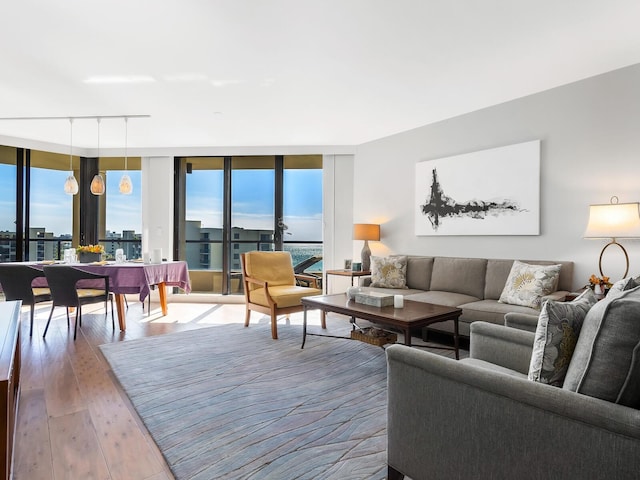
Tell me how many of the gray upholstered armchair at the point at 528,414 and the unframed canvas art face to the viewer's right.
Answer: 0

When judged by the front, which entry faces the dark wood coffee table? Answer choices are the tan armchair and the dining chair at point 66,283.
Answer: the tan armchair

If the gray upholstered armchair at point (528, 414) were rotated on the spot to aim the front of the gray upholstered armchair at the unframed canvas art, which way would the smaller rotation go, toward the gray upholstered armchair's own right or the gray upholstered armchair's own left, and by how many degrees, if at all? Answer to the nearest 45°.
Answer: approximately 45° to the gray upholstered armchair's own right

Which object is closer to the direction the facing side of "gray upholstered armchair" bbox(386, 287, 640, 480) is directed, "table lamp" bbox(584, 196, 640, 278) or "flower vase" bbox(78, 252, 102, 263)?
the flower vase

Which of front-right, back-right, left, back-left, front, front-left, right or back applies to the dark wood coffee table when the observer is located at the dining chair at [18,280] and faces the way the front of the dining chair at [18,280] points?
right

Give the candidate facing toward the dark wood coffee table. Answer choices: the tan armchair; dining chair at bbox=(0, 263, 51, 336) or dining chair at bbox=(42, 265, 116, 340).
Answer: the tan armchair

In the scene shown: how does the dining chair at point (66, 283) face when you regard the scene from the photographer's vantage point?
facing away from the viewer and to the right of the viewer

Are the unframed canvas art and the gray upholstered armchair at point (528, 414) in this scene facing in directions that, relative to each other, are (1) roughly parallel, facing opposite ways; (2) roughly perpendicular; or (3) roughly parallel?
roughly perpendicular

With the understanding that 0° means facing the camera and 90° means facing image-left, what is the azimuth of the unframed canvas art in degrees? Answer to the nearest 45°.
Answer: approximately 45°

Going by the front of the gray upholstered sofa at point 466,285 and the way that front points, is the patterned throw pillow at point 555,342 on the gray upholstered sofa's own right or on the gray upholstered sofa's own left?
on the gray upholstered sofa's own left

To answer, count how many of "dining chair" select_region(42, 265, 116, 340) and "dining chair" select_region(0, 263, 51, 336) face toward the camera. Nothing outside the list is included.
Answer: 0

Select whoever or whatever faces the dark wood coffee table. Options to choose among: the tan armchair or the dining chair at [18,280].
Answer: the tan armchair

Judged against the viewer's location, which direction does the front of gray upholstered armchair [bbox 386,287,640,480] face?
facing away from the viewer and to the left of the viewer

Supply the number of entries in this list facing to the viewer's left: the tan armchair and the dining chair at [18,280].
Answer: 0

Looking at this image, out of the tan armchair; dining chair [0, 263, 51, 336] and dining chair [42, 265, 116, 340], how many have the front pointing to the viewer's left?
0

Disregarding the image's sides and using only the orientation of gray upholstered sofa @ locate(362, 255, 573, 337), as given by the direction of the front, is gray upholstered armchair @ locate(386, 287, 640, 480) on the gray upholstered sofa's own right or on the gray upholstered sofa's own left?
on the gray upholstered sofa's own left

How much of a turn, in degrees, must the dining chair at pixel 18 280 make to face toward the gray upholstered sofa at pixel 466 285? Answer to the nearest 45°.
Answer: approximately 90° to its right

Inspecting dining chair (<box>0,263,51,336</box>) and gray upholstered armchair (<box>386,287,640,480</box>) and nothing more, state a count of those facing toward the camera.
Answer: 0

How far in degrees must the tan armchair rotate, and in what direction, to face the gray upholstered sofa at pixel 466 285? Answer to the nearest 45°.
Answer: approximately 45° to its left
